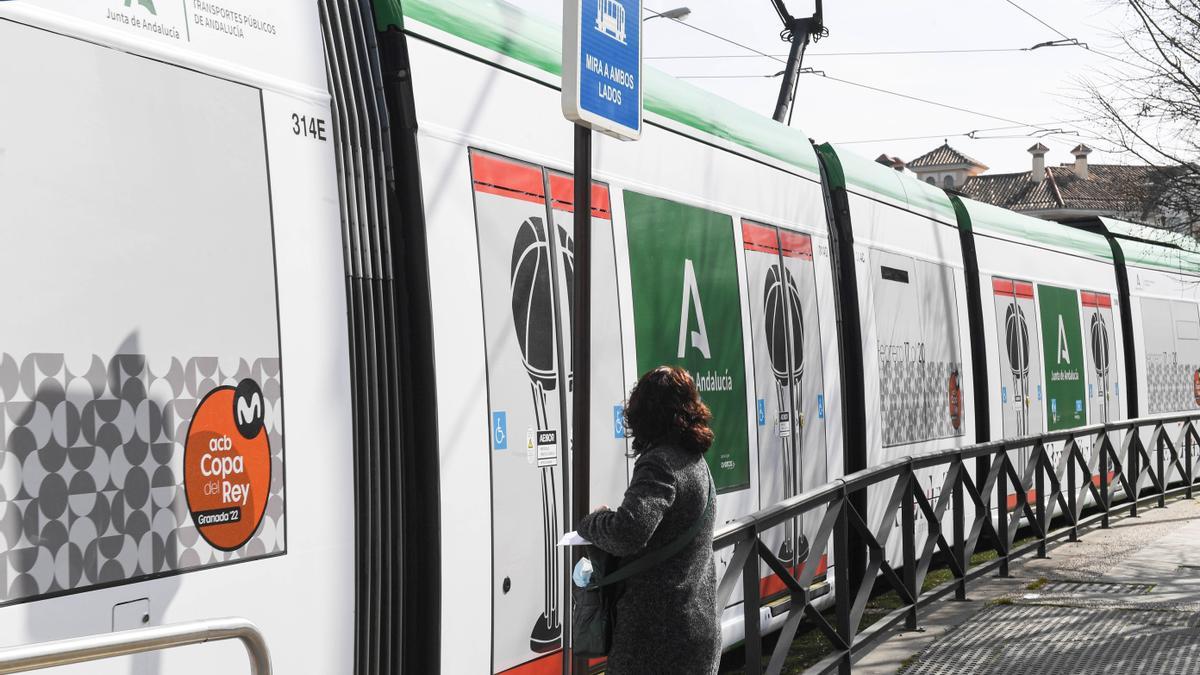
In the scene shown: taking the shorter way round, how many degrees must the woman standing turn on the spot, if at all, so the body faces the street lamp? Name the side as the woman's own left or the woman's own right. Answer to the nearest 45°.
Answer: approximately 45° to the woman's own right

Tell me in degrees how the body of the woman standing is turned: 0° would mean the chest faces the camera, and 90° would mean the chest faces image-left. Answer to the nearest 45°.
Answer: approximately 135°

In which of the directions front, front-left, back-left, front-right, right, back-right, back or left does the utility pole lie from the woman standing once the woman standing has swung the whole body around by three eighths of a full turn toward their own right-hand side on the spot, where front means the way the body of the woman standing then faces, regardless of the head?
left
